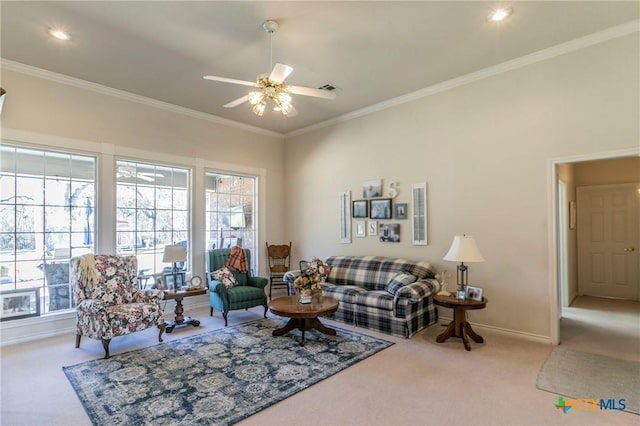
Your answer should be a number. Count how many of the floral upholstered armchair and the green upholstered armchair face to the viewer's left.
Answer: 0

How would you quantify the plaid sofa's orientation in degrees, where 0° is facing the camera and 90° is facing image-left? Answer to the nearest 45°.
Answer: approximately 45°

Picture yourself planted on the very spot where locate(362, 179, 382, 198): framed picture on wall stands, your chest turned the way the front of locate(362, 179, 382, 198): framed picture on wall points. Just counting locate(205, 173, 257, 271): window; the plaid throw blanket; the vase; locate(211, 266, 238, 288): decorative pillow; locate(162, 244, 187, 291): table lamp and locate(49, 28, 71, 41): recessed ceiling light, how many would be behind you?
0

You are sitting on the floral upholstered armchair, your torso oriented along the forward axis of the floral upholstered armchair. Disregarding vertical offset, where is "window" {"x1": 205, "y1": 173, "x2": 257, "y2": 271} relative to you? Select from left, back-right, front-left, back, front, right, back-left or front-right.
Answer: left

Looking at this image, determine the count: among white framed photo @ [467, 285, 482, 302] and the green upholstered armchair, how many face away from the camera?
0

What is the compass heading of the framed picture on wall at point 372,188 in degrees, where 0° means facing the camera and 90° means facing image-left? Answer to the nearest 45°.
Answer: approximately 45°

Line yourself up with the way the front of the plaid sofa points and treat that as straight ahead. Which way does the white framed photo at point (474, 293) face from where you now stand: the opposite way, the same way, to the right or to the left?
the same way

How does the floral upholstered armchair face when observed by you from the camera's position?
facing the viewer and to the right of the viewer

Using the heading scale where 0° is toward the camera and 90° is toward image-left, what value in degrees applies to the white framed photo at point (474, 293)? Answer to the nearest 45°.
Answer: approximately 45°

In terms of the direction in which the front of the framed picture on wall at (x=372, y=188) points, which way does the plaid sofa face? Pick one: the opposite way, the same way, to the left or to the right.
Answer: the same way

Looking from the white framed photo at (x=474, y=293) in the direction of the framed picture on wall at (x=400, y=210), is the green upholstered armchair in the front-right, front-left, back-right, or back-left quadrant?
front-left

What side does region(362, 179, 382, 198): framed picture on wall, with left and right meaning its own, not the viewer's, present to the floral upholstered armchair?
front

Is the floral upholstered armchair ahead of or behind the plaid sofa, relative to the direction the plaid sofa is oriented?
ahead

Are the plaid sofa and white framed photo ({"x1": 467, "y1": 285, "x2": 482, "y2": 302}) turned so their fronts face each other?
no

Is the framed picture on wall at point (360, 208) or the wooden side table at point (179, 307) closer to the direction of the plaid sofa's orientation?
the wooden side table

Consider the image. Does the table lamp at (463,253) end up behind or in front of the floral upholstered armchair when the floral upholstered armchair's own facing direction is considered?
in front

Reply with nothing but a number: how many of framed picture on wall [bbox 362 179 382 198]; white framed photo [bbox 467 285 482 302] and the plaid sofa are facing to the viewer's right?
0
